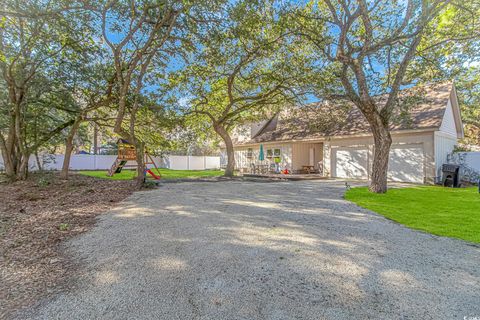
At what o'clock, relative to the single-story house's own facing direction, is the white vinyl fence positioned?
The white vinyl fence is roughly at 2 o'clock from the single-story house.

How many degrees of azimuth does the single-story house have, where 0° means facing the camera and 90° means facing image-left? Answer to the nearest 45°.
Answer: approximately 45°
